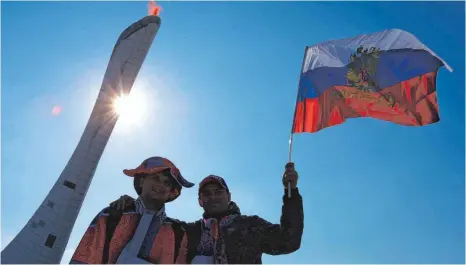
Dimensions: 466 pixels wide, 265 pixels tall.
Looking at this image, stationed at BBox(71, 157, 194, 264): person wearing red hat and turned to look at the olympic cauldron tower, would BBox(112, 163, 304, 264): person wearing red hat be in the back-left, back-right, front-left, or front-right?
back-right

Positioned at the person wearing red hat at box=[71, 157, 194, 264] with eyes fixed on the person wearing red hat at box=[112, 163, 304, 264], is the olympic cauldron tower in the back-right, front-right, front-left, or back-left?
back-left

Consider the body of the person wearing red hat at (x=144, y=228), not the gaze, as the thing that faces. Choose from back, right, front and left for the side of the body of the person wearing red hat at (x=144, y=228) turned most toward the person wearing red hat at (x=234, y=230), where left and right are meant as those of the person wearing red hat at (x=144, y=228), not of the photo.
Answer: left

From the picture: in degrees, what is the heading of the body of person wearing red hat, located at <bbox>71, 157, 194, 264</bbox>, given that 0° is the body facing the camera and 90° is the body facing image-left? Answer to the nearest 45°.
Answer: approximately 0°

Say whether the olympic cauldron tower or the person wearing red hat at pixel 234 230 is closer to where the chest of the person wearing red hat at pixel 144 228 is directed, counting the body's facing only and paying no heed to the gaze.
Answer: the person wearing red hat

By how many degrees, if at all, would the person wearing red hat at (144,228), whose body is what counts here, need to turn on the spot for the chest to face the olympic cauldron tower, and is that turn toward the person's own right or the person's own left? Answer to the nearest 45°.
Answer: approximately 180°
